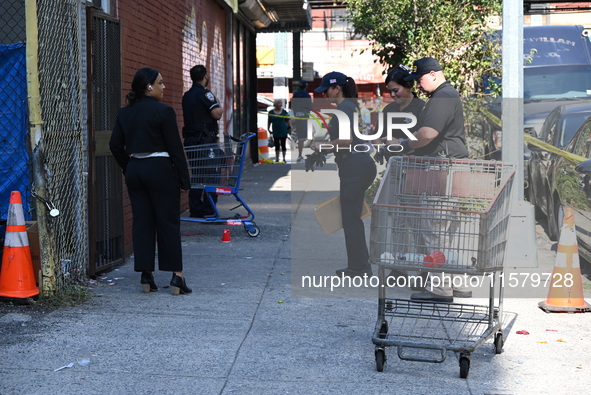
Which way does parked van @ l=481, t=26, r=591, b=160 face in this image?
toward the camera

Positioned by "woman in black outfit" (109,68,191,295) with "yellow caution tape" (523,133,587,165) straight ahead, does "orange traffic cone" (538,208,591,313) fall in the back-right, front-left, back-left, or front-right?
front-right

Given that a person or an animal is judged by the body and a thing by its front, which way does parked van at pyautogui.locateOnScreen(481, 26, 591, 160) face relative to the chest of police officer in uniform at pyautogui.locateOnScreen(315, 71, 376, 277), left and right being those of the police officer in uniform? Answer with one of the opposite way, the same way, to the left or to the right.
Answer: to the left

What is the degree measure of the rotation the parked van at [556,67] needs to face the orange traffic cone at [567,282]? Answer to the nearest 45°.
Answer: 0° — it already faces it

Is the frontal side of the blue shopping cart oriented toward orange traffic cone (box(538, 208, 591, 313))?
no

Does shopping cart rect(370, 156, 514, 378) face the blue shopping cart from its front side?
no

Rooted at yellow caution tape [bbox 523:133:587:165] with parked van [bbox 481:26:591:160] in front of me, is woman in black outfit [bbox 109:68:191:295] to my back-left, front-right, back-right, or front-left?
back-left

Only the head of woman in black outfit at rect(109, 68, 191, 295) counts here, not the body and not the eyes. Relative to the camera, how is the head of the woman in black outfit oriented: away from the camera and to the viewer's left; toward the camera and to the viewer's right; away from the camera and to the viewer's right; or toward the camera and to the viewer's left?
away from the camera and to the viewer's right

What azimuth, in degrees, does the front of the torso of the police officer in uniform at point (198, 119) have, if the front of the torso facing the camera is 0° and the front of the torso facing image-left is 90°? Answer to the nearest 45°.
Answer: approximately 225°

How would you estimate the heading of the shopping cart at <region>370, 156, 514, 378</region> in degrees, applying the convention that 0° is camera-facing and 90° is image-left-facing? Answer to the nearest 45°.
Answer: approximately 0°

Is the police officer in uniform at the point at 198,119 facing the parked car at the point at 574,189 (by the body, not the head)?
no

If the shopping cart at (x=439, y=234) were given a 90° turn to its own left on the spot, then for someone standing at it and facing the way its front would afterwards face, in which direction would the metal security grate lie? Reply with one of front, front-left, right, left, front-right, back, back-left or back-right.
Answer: back-left

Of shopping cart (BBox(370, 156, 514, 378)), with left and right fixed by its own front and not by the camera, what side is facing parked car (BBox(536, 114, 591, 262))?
back
